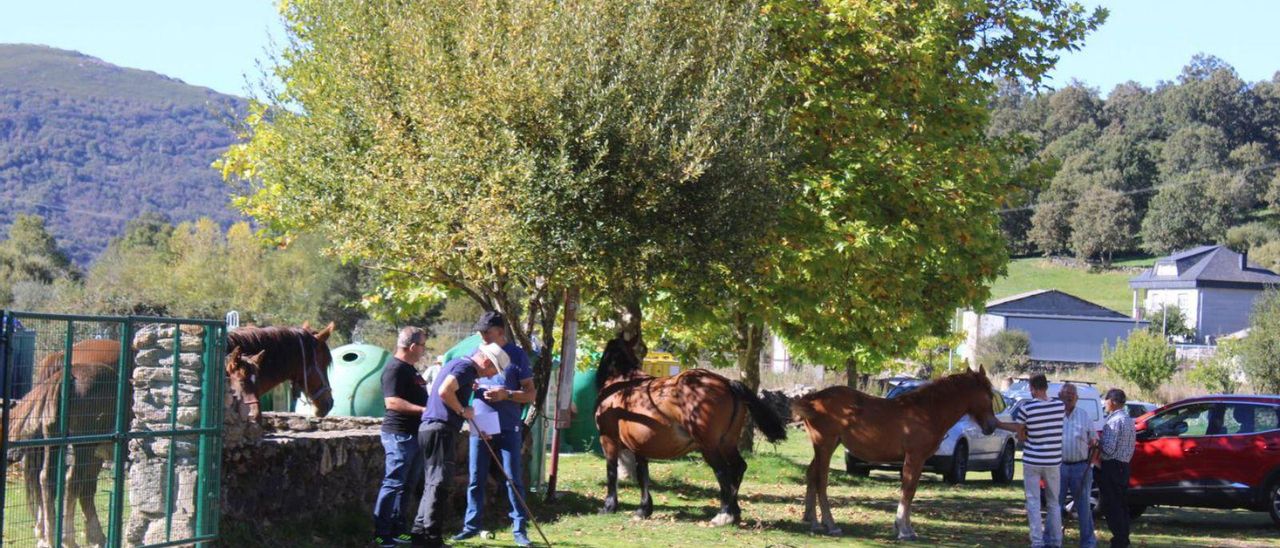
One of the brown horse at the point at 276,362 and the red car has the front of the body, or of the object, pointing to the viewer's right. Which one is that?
the brown horse

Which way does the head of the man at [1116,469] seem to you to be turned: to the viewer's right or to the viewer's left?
to the viewer's left

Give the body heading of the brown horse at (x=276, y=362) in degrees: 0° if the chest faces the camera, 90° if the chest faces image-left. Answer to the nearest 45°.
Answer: approximately 270°

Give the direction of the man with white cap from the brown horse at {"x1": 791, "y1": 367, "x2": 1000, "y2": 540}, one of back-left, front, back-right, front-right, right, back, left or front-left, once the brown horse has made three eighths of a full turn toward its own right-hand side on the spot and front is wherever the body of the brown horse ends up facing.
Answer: front

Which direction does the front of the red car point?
to the viewer's left

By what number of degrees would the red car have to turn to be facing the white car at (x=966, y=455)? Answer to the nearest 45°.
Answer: approximately 45° to its right

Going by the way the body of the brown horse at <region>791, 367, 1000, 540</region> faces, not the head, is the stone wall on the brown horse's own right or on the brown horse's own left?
on the brown horse's own right

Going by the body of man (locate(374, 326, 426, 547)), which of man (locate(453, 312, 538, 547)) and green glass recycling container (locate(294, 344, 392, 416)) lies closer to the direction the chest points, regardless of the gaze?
the man

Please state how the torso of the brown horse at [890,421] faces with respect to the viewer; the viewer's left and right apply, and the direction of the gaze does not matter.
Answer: facing to the right of the viewer

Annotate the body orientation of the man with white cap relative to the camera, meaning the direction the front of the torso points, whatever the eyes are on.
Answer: to the viewer's right

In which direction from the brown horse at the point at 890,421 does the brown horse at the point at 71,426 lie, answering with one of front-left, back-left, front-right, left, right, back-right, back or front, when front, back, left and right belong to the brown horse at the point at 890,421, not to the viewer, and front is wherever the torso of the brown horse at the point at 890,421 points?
back-right

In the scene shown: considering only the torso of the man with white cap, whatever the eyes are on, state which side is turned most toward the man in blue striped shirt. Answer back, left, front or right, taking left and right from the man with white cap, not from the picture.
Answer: front
